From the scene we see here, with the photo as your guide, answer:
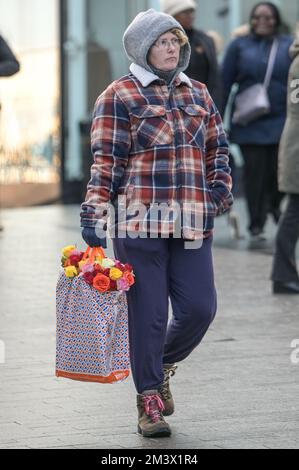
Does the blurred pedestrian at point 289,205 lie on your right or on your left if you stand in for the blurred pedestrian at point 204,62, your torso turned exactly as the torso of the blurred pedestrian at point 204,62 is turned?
on your left

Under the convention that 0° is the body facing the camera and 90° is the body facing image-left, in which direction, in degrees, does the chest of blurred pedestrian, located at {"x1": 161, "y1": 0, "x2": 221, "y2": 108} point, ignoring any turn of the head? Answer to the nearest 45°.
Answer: approximately 45°

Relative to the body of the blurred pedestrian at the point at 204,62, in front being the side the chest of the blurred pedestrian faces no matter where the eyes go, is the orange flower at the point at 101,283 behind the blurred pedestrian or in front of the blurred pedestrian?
in front

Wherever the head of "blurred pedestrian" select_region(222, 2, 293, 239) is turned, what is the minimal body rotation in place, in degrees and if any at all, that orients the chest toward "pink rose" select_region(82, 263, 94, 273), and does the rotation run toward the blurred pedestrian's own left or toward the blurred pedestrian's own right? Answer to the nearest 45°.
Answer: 0° — they already face it

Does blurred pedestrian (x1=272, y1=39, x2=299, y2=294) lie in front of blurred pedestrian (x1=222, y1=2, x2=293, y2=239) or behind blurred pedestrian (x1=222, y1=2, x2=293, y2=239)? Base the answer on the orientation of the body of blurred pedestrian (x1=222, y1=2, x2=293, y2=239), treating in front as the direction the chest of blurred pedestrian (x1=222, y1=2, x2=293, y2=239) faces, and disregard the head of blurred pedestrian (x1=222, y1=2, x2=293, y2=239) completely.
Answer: in front

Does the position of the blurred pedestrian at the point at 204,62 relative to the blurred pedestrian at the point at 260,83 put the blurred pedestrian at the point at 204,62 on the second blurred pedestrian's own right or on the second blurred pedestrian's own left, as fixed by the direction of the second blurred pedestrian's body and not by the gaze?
on the second blurred pedestrian's own right

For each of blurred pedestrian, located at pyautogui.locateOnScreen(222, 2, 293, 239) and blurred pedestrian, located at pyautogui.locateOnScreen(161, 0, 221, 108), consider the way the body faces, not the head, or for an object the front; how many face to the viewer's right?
0

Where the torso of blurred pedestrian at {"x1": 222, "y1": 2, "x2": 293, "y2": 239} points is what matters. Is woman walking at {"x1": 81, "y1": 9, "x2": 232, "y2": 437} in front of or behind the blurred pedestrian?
in front

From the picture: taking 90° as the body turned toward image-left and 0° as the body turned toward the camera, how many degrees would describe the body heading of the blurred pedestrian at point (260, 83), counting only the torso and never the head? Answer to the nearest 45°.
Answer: approximately 0°
